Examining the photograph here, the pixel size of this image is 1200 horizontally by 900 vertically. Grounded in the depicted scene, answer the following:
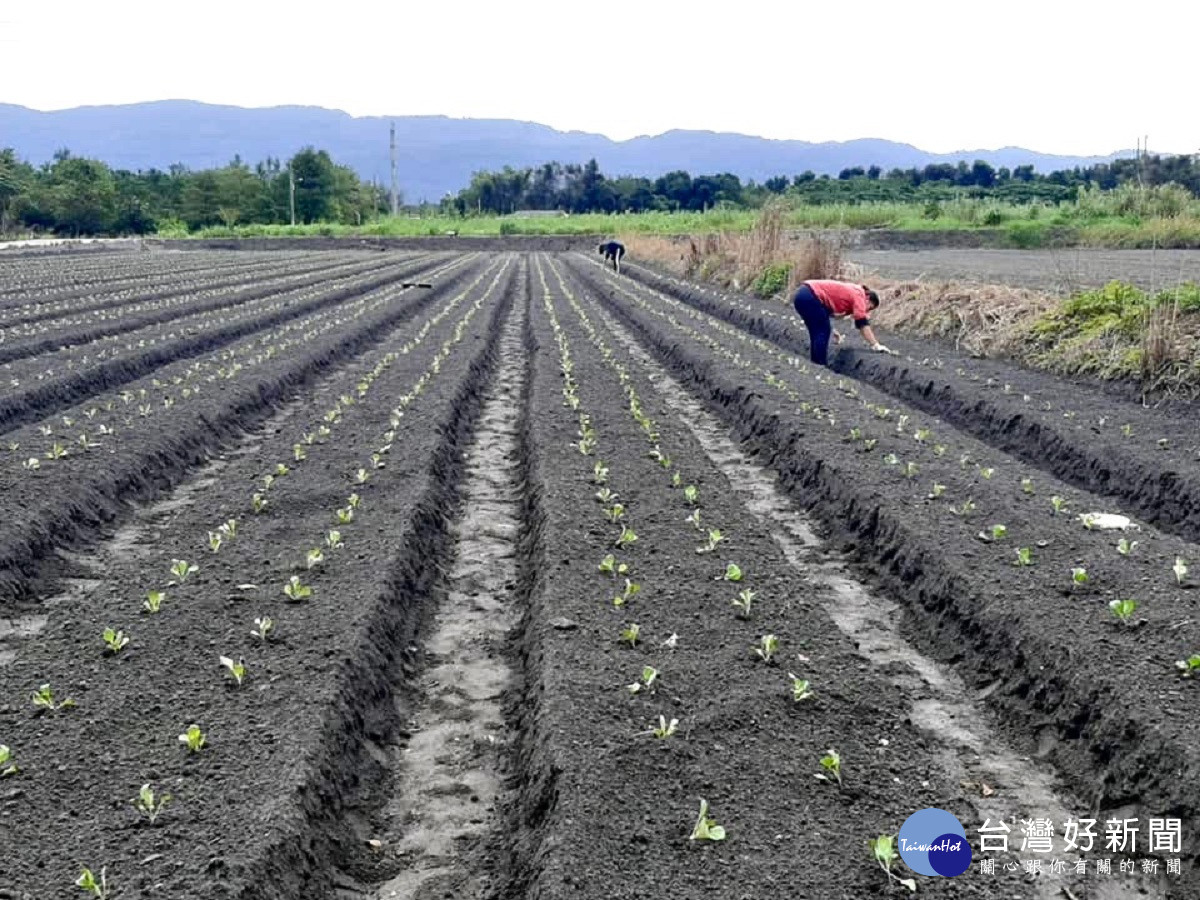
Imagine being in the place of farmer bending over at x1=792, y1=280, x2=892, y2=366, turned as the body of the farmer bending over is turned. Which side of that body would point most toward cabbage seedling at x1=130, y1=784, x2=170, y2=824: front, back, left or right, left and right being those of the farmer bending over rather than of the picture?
right

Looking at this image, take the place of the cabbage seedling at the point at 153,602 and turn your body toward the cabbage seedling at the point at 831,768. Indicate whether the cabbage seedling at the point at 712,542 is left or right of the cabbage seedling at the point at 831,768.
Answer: left

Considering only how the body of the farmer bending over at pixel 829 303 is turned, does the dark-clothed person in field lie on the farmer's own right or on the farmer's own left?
on the farmer's own left

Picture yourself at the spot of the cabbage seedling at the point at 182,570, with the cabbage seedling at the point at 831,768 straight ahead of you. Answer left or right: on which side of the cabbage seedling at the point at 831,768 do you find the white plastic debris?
left

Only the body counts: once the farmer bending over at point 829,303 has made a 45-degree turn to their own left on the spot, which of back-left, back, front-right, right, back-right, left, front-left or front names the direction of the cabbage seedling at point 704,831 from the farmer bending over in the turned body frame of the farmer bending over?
back-right

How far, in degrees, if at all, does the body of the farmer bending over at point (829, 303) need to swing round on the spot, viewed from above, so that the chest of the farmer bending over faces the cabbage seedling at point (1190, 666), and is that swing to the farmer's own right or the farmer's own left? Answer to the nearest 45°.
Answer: approximately 90° to the farmer's own right

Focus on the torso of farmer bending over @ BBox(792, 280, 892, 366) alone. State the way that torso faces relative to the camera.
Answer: to the viewer's right

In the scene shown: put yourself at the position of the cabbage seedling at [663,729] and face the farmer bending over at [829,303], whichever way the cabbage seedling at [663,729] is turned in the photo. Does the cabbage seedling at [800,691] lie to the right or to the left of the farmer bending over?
right
